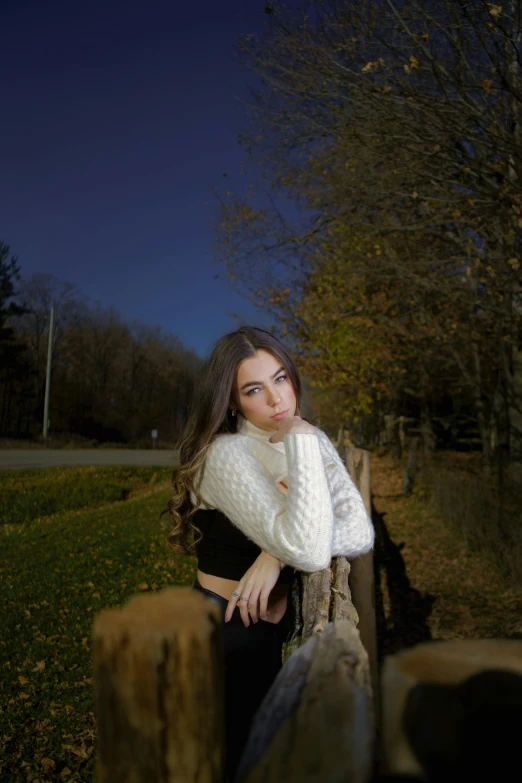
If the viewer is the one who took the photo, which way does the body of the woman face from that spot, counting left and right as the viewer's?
facing the viewer and to the right of the viewer
